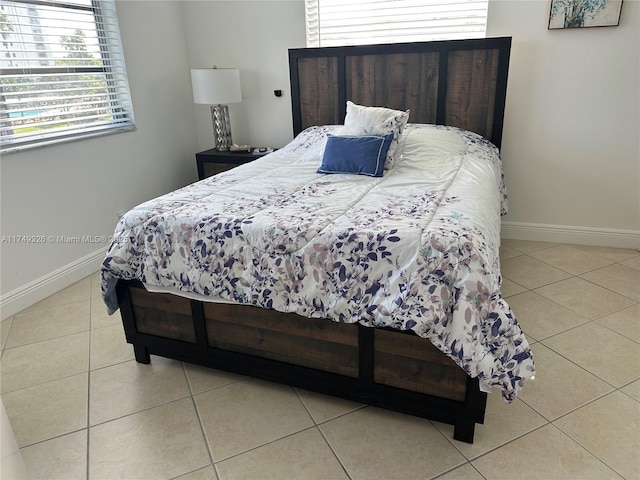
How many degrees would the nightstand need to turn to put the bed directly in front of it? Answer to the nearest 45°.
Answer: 0° — it already faces it

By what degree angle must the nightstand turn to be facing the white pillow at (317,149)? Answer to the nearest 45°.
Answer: approximately 45° to its left

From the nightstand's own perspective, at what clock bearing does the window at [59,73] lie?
The window is roughly at 2 o'clock from the nightstand.

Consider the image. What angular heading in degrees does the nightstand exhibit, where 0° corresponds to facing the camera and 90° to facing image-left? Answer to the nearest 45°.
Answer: approximately 0°

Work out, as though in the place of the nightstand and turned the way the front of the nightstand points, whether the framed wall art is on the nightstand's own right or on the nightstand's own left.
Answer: on the nightstand's own left

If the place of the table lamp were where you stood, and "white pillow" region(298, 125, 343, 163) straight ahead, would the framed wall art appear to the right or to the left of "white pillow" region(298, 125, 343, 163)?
left

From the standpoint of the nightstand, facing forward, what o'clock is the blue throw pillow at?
The blue throw pillow is roughly at 11 o'clock from the nightstand.

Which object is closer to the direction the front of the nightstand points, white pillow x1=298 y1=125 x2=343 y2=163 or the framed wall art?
the white pillow
